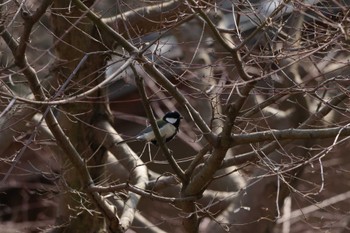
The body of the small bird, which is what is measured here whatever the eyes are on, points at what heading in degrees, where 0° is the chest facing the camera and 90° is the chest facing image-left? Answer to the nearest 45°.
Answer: approximately 270°
